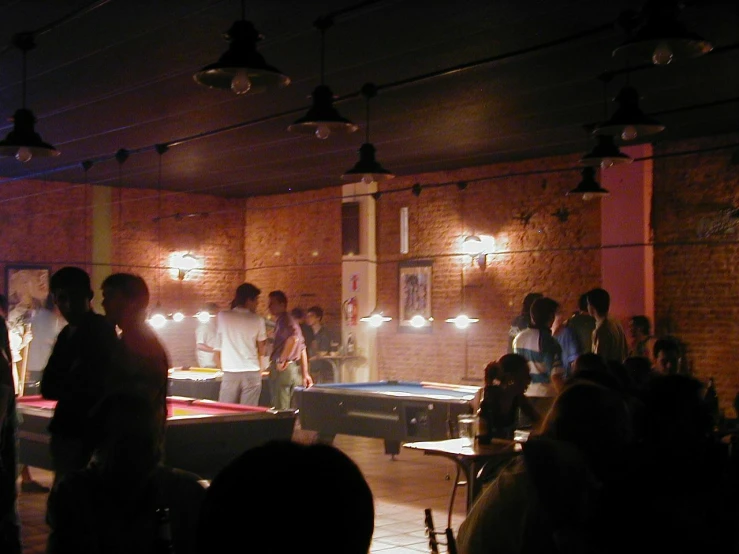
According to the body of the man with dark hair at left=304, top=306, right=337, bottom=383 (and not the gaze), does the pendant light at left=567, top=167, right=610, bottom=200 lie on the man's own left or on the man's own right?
on the man's own left

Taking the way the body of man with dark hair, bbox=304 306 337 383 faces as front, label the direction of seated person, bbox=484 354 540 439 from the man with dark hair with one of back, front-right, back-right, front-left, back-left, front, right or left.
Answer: front-left

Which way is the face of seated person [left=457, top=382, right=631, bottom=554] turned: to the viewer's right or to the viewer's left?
to the viewer's left

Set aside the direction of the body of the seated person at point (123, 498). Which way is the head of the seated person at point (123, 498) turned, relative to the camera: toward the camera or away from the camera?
away from the camera

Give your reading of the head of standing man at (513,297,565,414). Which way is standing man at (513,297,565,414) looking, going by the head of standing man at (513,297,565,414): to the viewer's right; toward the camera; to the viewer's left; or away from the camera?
away from the camera

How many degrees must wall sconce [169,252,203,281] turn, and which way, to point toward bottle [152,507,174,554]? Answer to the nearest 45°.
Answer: approximately 45° to its right

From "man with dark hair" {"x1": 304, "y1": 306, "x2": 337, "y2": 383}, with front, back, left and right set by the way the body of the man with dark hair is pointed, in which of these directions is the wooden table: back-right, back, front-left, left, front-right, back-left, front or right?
front-left

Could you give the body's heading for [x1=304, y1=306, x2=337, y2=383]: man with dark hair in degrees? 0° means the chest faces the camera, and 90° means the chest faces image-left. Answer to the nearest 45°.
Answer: approximately 45°
